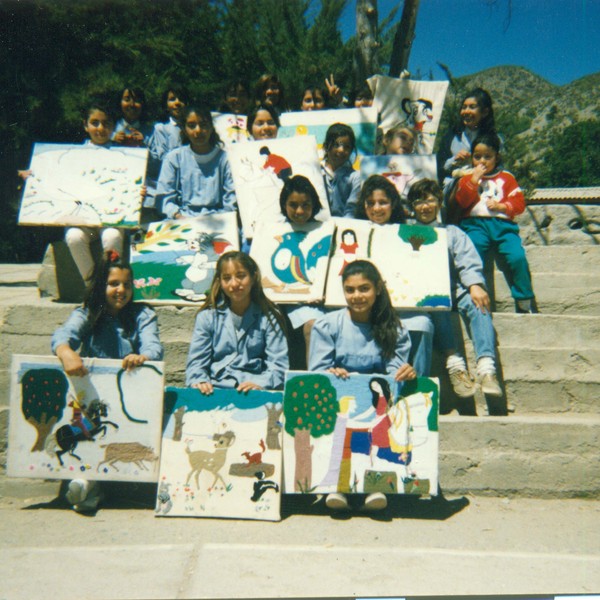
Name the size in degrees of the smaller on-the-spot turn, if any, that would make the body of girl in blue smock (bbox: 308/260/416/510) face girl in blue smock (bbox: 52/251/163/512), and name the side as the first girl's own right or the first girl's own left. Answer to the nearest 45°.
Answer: approximately 90° to the first girl's own right

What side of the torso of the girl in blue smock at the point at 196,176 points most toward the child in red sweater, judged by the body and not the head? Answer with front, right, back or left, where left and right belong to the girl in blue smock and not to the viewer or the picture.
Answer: left

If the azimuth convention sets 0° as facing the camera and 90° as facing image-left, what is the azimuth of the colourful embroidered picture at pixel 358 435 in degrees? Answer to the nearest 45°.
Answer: approximately 0°
